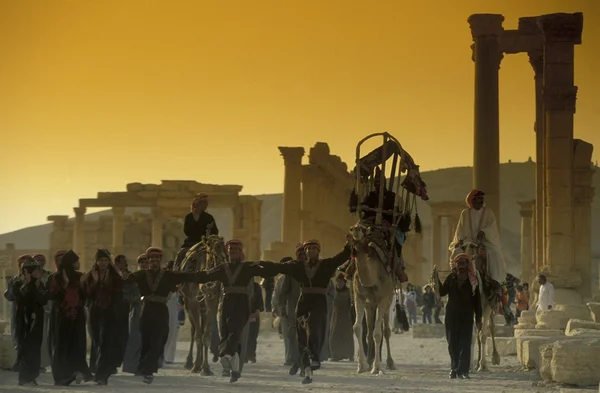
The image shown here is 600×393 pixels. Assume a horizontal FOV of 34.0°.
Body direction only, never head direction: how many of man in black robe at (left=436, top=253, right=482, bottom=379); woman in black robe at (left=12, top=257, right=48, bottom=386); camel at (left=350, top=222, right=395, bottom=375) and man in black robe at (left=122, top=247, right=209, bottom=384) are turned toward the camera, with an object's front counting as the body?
4

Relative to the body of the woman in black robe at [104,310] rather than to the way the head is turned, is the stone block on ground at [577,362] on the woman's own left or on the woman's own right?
on the woman's own left

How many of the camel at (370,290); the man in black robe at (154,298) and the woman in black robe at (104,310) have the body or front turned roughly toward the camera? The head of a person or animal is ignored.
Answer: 3

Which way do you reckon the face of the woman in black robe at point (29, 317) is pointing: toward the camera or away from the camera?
toward the camera

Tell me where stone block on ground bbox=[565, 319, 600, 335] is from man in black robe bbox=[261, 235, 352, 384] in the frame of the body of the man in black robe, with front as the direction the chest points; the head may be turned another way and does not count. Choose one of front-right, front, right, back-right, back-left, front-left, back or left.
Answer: back-left

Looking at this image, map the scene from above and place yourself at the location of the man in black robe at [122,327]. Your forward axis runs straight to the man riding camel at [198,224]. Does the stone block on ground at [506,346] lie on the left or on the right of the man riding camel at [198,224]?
right

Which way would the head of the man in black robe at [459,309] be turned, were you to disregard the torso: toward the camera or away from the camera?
toward the camera

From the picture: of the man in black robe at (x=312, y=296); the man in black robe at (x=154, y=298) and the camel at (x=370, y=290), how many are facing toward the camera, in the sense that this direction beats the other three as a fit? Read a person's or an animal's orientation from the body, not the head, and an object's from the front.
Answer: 3

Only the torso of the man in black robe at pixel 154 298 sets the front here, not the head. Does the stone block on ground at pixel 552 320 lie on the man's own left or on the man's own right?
on the man's own left

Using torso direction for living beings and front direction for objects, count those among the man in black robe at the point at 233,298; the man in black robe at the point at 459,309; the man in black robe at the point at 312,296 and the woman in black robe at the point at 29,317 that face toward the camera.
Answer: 4

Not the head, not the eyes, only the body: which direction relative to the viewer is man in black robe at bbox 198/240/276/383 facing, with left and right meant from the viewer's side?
facing the viewer

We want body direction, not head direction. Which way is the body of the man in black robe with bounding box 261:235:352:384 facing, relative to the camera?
toward the camera

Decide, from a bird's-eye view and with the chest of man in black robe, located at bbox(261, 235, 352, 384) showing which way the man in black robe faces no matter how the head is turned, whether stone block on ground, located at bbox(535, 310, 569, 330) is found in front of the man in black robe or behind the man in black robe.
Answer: behind
